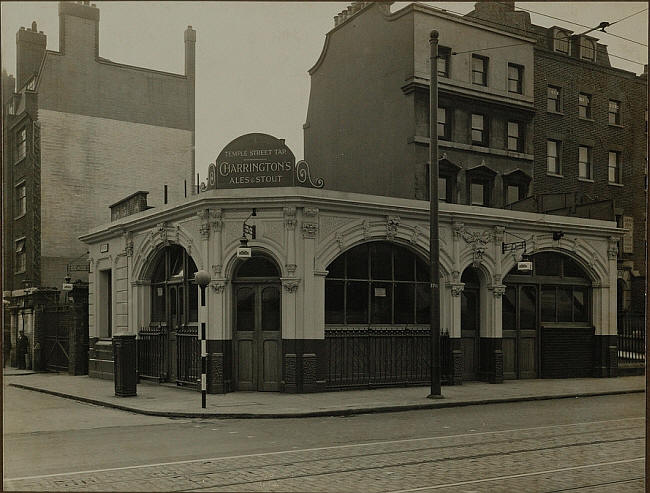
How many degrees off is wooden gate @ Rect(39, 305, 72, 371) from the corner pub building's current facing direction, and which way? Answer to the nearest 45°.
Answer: approximately 135° to its right

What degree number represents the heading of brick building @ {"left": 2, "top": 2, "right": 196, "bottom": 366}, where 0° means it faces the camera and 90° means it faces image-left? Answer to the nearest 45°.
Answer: approximately 45°

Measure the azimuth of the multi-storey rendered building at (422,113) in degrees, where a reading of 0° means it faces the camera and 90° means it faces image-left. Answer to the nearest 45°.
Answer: approximately 315°

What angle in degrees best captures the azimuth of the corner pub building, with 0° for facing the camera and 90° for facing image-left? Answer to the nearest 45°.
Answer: approximately 0°
